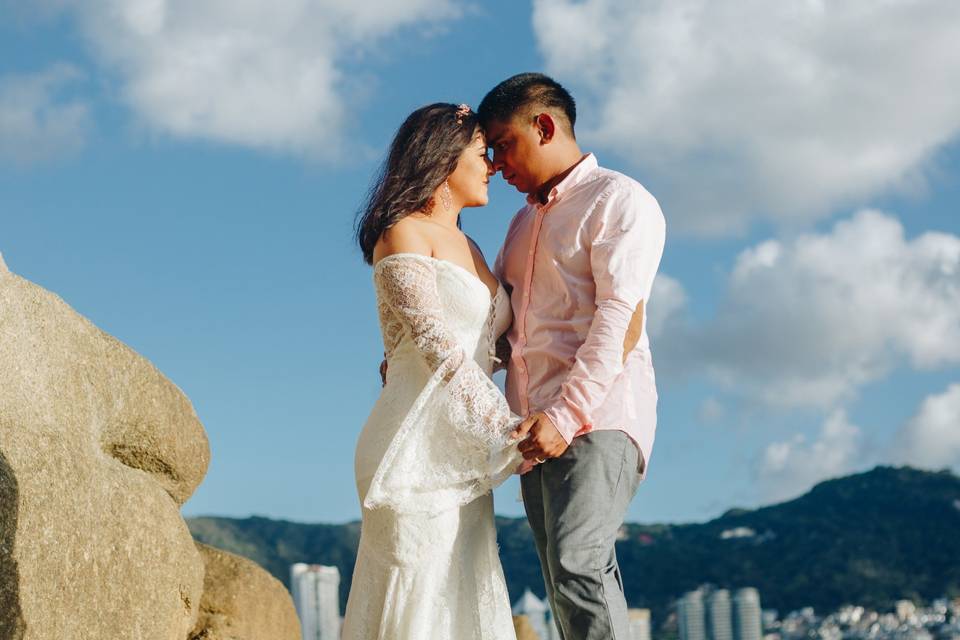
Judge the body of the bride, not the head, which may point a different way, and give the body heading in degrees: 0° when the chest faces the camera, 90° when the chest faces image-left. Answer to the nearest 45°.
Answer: approximately 270°

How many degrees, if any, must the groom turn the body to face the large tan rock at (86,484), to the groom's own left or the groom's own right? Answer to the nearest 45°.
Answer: approximately 45° to the groom's own right

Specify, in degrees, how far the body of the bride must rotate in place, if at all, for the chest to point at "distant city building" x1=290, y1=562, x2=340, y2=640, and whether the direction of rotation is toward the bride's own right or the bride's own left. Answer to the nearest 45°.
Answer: approximately 90° to the bride's own left

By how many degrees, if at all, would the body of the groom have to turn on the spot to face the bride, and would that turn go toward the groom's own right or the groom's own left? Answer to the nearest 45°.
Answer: approximately 45° to the groom's own right

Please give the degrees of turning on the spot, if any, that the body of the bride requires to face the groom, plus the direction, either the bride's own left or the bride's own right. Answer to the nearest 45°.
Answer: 0° — they already face them

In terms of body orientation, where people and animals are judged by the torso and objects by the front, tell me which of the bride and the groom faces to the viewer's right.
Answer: the bride

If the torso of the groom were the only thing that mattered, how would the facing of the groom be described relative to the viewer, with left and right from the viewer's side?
facing the viewer and to the left of the viewer

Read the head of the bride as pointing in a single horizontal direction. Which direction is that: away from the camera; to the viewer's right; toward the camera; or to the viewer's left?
to the viewer's right

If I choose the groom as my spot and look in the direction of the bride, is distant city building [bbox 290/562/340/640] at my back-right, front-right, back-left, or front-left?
front-right

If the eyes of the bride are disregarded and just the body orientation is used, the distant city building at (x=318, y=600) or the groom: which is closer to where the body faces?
the groom

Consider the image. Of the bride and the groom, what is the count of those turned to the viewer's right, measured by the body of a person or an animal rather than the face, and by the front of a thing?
1
